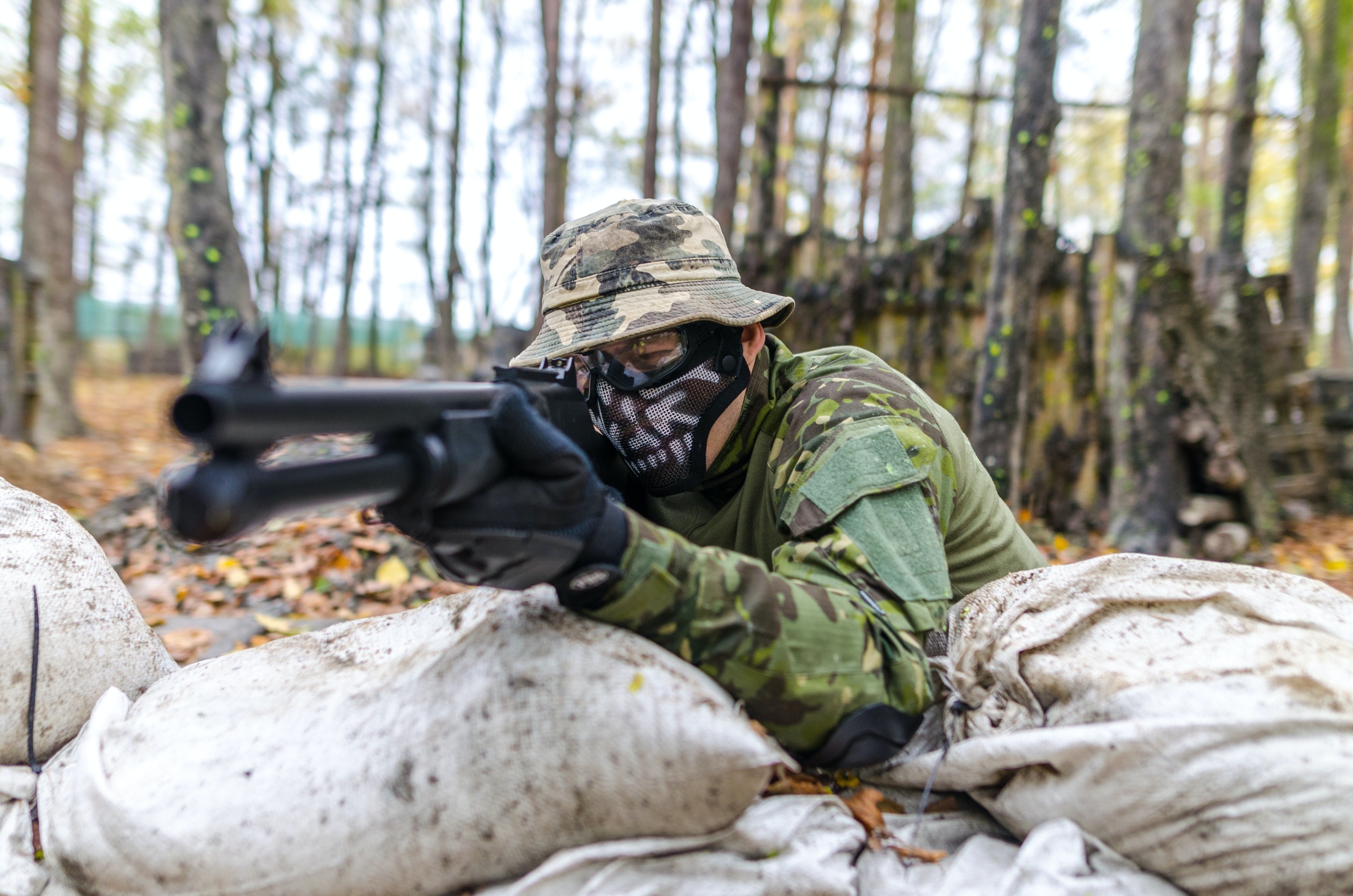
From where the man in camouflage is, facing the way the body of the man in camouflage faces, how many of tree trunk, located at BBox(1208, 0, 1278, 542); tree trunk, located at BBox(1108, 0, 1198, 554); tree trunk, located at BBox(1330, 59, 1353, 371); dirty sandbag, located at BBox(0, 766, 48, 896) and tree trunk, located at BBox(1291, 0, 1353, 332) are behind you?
4

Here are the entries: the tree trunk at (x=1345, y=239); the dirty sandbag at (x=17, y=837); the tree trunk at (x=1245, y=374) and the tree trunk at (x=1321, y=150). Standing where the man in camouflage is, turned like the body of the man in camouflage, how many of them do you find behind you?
3

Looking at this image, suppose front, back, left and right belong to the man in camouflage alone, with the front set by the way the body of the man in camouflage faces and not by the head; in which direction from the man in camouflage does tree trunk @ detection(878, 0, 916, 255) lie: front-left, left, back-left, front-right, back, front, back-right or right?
back-right

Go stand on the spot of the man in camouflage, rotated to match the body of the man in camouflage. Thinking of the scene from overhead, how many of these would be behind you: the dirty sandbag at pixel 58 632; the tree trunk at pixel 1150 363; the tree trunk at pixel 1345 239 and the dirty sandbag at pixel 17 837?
2

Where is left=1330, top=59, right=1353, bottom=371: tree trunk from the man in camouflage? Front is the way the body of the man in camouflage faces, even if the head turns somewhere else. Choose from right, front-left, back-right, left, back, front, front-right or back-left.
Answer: back

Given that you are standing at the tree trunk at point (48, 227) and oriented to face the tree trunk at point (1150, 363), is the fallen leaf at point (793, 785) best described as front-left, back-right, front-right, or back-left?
front-right

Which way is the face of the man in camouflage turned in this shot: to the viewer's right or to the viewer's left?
to the viewer's left

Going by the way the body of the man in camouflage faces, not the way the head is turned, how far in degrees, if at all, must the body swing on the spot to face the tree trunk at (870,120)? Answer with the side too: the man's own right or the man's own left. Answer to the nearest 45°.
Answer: approximately 135° to the man's own right

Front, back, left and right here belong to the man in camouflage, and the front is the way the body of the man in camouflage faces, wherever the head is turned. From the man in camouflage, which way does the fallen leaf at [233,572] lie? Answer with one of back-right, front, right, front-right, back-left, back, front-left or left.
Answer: right

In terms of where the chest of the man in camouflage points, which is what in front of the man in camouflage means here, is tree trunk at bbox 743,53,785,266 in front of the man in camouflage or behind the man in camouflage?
behind

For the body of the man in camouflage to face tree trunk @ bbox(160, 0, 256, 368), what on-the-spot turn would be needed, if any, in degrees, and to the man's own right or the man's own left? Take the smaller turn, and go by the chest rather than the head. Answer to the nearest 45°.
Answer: approximately 90° to the man's own right

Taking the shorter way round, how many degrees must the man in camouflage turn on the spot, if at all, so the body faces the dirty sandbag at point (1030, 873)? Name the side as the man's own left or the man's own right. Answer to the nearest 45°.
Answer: approximately 90° to the man's own left

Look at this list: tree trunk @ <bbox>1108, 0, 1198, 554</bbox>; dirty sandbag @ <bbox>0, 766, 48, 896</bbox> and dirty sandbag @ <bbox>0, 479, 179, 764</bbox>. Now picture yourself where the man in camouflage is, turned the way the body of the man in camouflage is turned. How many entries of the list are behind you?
1
